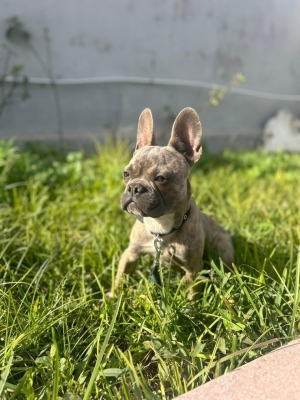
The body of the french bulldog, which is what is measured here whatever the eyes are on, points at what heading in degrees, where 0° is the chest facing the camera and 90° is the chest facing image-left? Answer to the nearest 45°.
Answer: approximately 45°
